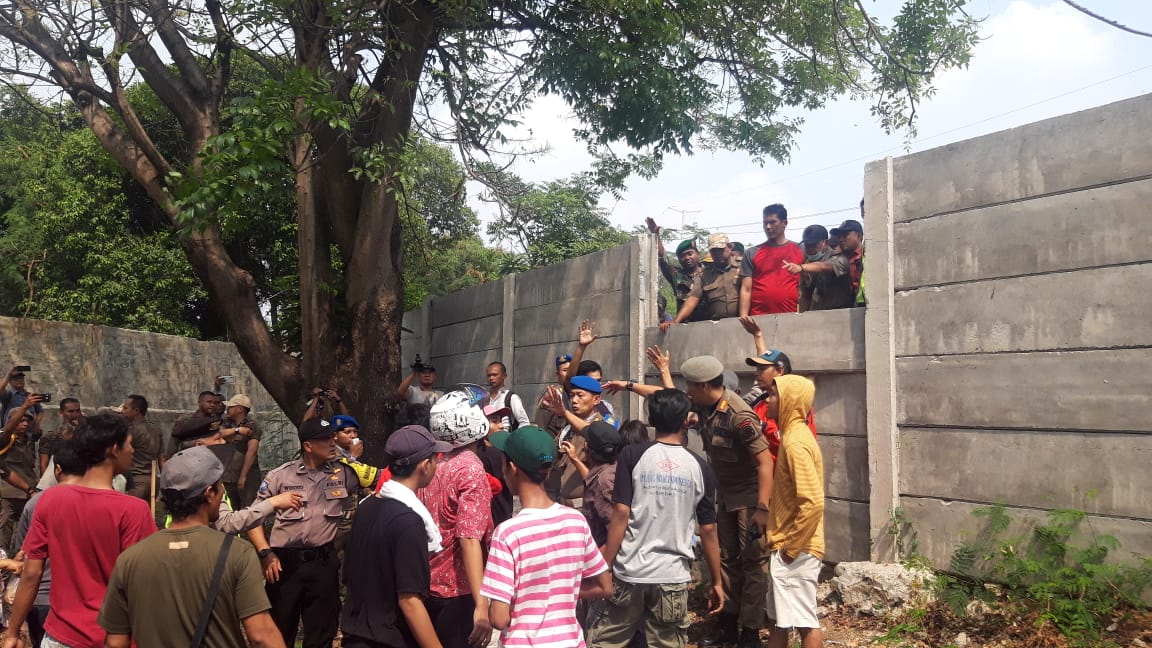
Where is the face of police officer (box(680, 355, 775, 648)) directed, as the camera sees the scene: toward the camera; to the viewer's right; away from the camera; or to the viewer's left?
to the viewer's left

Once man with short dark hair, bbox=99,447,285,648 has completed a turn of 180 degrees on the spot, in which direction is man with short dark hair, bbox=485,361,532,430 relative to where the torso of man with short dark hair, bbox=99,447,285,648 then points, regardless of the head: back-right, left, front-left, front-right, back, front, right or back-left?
back-left

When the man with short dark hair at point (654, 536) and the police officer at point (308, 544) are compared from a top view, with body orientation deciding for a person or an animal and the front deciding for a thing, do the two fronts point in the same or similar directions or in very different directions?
very different directions

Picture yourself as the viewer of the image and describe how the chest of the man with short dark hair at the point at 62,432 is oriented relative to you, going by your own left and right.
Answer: facing the viewer and to the right of the viewer

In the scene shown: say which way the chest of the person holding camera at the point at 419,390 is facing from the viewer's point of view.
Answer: toward the camera

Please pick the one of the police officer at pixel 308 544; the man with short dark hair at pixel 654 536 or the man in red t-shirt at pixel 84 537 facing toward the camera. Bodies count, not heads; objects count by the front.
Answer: the police officer

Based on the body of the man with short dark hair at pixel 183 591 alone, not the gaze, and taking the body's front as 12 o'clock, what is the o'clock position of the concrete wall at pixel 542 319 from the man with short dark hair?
The concrete wall is roughly at 1 o'clock from the man with short dark hair.

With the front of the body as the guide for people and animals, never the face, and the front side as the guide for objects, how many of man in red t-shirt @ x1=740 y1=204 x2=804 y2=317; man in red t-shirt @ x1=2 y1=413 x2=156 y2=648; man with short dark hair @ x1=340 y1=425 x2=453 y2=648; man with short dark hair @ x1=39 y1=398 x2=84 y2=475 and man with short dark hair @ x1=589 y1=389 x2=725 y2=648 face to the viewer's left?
0

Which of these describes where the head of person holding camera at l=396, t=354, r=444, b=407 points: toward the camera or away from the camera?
toward the camera

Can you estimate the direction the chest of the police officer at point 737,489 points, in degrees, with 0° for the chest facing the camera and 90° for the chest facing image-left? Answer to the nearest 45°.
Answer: approximately 45°

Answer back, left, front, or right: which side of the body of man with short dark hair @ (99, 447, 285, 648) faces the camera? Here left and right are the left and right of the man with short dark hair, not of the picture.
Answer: back

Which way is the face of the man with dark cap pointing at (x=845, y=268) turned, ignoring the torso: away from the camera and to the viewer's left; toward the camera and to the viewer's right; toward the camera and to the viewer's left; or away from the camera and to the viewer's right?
toward the camera and to the viewer's left

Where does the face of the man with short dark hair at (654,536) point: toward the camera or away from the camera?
away from the camera

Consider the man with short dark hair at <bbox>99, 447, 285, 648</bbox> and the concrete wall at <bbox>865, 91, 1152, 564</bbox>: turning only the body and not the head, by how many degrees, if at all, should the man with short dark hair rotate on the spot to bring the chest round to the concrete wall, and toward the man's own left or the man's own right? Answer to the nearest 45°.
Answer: approximately 90° to the man's own right

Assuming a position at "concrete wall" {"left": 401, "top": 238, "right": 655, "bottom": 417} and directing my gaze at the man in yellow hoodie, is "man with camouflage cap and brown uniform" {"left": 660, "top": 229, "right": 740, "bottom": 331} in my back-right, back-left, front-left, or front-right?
front-left

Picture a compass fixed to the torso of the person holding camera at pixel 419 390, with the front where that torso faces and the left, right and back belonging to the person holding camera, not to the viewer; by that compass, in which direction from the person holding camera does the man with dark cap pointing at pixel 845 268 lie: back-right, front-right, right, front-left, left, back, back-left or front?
front-left
